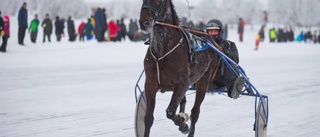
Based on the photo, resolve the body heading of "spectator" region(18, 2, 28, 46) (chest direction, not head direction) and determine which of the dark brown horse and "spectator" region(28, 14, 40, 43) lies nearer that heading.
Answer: the dark brown horse

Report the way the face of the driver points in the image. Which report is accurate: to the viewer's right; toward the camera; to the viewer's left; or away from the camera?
toward the camera

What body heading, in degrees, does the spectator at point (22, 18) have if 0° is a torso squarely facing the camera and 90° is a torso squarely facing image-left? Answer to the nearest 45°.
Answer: approximately 315°

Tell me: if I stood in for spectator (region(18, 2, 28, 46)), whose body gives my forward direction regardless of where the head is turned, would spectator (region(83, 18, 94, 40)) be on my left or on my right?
on my left

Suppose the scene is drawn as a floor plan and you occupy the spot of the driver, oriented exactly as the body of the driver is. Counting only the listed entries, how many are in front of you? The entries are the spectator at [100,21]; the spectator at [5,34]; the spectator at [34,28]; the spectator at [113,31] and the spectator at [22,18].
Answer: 0

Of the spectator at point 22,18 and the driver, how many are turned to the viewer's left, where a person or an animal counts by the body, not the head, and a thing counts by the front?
0

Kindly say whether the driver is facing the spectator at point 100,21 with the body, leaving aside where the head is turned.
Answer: no

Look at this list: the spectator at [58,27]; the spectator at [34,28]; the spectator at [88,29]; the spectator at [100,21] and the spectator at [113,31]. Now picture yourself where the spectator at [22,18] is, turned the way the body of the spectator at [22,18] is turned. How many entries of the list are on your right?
0

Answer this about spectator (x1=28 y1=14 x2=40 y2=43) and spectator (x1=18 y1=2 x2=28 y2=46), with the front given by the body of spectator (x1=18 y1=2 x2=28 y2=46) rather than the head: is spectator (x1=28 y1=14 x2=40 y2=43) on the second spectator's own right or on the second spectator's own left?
on the second spectator's own left

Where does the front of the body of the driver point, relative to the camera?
toward the camera
